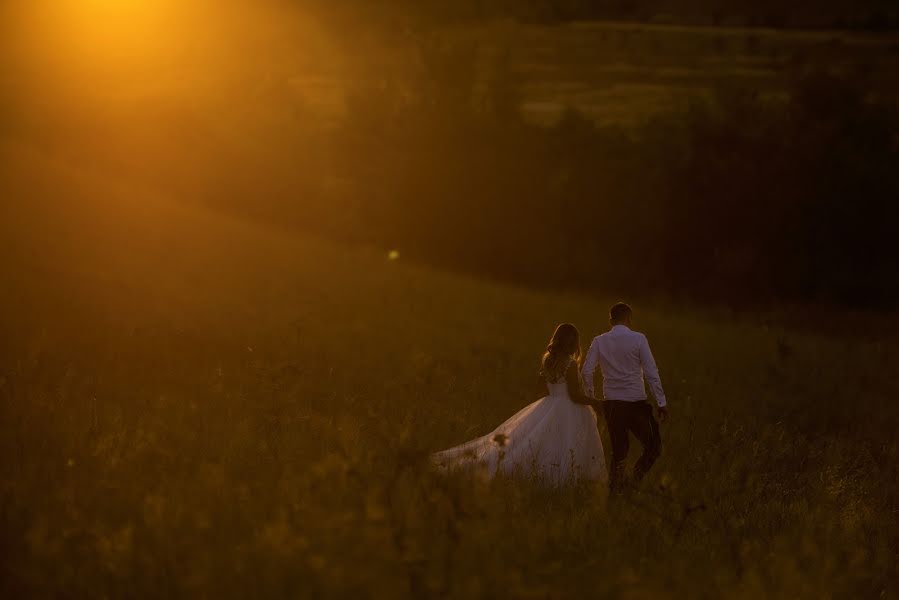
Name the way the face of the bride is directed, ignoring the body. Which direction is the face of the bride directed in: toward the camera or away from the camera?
away from the camera

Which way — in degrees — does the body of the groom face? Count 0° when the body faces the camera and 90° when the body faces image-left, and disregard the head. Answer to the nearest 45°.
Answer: approximately 180°

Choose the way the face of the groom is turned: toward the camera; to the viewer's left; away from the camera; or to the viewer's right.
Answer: away from the camera

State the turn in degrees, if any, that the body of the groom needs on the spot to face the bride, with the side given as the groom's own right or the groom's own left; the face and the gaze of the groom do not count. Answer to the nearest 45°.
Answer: approximately 135° to the groom's own left
